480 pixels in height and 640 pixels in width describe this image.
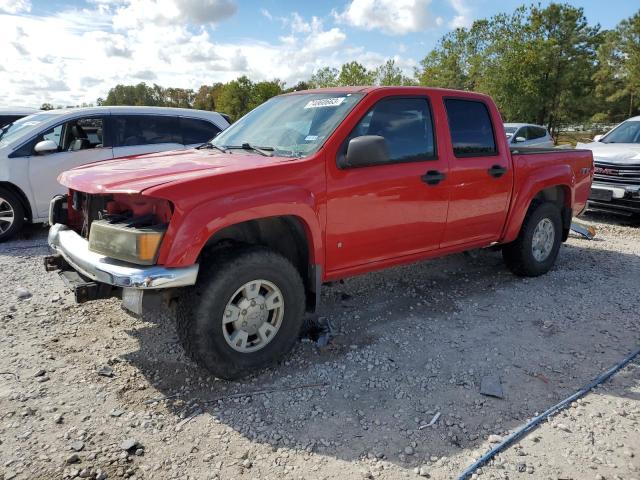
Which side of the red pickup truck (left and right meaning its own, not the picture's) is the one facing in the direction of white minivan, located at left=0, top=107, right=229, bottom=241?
right

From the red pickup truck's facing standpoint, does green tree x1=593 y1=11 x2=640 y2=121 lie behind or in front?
behind

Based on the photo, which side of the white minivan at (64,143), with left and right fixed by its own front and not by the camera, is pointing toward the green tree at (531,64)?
back

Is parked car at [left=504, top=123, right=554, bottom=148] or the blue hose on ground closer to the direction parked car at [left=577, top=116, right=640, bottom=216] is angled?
the blue hose on ground

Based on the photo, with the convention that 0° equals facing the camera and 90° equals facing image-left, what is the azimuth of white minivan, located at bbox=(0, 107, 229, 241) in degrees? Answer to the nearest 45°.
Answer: approximately 45°

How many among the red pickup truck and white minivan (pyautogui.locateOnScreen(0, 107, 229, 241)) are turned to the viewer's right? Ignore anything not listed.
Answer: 0

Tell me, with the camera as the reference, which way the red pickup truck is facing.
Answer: facing the viewer and to the left of the viewer

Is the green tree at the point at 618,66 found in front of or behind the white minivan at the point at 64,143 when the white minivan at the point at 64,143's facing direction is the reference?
behind

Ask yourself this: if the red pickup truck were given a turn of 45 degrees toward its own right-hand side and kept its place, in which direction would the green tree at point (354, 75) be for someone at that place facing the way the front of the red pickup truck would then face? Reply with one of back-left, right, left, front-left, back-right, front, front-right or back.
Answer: right
